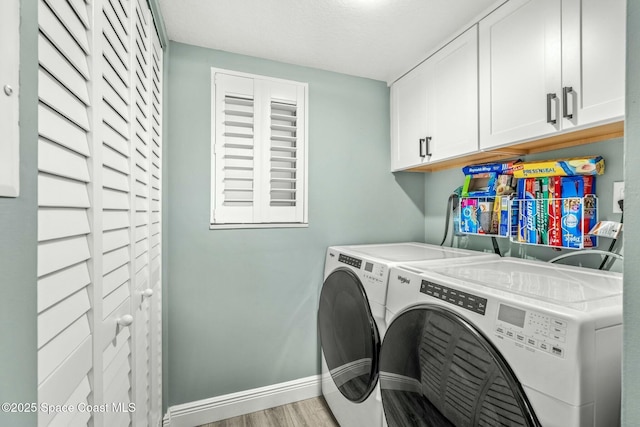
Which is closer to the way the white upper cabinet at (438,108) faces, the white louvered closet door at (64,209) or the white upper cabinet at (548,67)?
the white louvered closet door

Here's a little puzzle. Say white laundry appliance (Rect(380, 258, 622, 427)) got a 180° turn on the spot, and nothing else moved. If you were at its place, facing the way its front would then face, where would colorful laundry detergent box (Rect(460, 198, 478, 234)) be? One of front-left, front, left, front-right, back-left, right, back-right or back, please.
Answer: front-left

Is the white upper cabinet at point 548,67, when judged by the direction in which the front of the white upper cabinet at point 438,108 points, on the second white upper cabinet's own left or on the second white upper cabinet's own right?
on the second white upper cabinet's own left

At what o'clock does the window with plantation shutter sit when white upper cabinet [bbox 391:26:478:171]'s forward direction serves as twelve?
The window with plantation shutter is roughly at 1 o'clock from the white upper cabinet.

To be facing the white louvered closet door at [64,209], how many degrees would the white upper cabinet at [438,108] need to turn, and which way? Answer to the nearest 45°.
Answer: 0° — it already faces it

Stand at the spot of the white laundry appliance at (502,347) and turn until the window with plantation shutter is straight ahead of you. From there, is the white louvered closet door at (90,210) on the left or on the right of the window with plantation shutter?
left

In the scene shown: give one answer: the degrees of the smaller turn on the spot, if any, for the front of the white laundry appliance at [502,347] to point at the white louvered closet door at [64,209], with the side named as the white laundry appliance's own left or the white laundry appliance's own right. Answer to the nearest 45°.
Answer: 0° — it already faces it

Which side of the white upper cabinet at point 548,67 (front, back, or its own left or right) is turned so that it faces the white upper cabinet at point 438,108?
right
